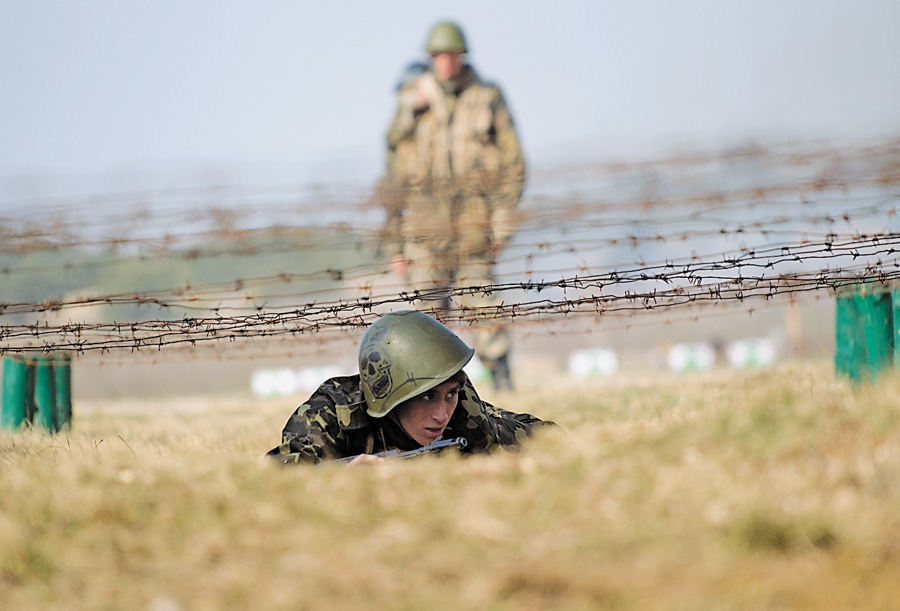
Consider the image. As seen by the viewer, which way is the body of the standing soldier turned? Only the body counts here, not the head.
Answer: toward the camera

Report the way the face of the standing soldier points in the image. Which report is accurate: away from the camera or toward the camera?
toward the camera

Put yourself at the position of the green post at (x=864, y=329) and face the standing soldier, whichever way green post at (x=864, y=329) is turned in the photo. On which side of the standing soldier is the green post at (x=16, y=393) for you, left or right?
left

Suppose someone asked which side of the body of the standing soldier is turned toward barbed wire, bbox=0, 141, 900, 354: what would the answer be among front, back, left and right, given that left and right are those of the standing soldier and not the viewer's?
front

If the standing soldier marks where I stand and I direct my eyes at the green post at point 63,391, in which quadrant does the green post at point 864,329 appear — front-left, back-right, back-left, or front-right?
front-left

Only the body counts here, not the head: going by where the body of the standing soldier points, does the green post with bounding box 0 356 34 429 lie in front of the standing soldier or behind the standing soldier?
in front

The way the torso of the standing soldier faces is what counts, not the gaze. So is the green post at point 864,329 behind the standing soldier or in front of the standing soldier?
in front

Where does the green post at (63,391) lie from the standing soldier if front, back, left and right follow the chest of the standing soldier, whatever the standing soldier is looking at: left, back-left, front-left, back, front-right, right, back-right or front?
front-right
